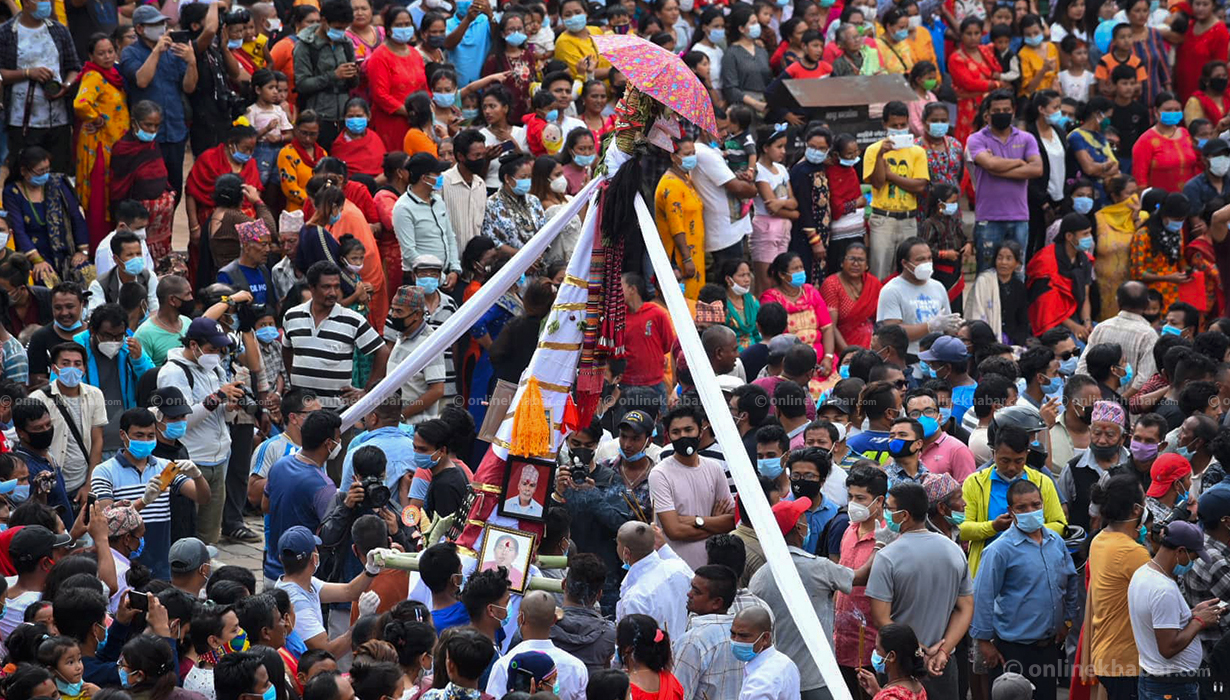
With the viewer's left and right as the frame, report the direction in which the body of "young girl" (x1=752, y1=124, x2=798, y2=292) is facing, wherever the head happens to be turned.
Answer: facing the viewer and to the right of the viewer

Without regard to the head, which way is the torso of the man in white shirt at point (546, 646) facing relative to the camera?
away from the camera

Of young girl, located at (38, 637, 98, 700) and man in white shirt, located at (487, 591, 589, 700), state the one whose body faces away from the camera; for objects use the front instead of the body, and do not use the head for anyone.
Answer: the man in white shirt

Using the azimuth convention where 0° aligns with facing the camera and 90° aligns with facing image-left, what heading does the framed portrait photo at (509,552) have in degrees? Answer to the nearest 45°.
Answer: approximately 0°

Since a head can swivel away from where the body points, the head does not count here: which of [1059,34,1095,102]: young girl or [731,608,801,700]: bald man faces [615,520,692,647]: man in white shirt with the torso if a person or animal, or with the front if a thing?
the young girl

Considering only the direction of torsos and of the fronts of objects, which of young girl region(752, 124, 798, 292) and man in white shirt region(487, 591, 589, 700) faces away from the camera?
the man in white shirt

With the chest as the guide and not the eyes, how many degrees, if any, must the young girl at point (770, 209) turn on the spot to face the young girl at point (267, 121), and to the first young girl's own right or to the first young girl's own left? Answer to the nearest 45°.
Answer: approximately 135° to the first young girl's own right

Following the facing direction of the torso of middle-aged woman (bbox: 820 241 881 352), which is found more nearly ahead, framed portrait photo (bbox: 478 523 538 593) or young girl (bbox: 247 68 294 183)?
the framed portrait photo

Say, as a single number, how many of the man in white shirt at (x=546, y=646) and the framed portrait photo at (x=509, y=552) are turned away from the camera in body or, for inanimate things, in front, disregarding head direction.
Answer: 1

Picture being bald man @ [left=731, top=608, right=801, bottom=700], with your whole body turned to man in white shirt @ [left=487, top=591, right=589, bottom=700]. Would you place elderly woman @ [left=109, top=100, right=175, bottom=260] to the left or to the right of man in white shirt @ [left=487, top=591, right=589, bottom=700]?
right

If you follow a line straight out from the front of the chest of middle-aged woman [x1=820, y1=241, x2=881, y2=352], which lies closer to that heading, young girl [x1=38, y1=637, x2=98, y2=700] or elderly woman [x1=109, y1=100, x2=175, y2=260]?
the young girl
